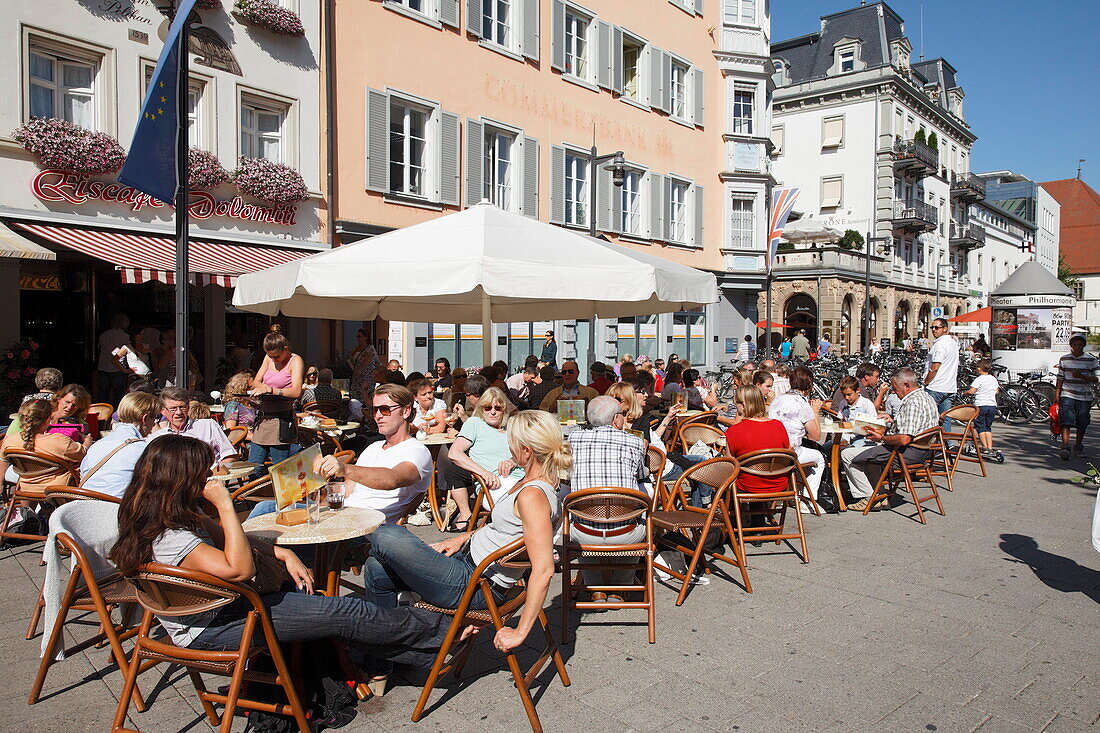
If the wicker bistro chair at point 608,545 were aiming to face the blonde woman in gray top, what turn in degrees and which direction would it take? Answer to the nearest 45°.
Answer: approximately 135° to its left

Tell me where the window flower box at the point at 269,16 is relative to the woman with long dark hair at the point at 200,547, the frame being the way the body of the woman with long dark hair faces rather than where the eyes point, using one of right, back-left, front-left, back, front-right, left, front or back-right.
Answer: left

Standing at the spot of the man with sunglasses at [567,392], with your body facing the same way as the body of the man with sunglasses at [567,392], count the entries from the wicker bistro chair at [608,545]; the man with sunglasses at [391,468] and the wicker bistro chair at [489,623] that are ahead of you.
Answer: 3

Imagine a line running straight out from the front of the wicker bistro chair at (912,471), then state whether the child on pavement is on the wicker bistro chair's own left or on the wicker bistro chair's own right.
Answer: on the wicker bistro chair's own right

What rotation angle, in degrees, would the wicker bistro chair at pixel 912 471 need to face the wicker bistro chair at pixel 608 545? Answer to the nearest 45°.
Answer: approximately 90° to its left

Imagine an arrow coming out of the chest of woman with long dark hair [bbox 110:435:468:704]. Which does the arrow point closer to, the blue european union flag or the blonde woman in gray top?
the blonde woman in gray top

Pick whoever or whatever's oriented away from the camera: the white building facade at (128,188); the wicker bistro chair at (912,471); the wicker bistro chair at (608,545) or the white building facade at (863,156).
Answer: the wicker bistro chair at (608,545)

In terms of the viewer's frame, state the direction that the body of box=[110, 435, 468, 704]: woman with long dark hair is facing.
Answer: to the viewer's right

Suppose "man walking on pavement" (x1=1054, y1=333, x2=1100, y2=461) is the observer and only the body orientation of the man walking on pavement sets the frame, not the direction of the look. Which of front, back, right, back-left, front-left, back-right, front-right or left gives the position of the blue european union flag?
front-right

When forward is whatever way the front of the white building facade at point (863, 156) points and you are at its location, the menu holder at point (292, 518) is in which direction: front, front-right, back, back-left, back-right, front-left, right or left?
front-right

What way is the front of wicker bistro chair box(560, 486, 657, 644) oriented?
away from the camera

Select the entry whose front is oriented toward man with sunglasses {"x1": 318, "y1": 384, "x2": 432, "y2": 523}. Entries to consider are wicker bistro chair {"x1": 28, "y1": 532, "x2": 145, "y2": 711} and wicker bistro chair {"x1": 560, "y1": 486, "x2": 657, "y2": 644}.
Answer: wicker bistro chair {"x1": 28, "y1": 532, "x2": 145, "y2": 711}
